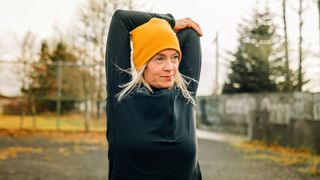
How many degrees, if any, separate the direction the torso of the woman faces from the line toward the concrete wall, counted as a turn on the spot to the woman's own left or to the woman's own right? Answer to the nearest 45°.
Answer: approximately 135° to the woman's own left

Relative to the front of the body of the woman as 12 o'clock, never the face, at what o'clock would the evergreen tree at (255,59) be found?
The evergreen tree is roughly at 8 o'clock from the woman.

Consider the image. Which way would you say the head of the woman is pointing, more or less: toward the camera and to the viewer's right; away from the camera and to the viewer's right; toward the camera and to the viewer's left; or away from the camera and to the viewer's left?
toward the camera and to the viewer's right

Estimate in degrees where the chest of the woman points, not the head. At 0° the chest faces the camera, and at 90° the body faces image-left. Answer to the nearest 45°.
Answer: approximately 315°

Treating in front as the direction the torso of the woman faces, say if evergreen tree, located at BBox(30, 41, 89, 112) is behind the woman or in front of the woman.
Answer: behind
